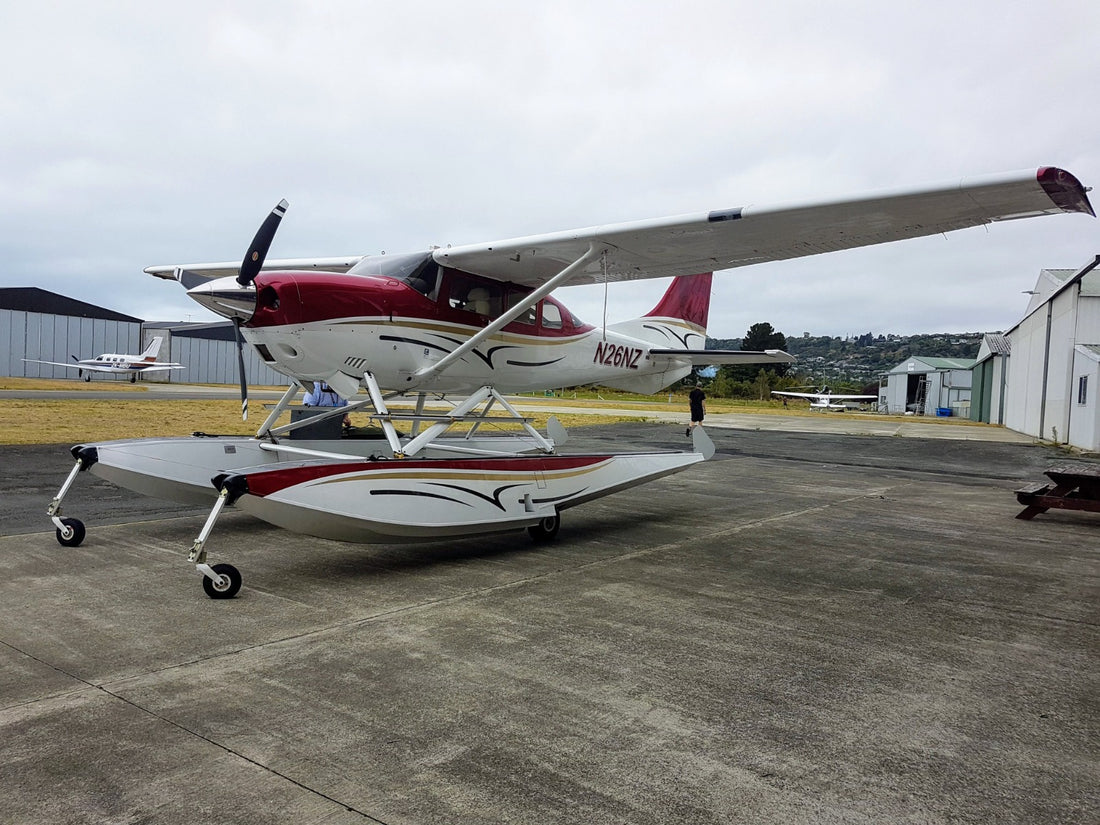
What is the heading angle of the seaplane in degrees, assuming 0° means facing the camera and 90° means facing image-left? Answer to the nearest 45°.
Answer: approximately 45°

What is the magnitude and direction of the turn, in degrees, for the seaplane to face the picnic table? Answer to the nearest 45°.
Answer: approximately 135° to its left

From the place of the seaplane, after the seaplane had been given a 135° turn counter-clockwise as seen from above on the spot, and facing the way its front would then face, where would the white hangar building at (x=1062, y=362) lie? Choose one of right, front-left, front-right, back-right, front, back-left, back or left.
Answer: front-left
